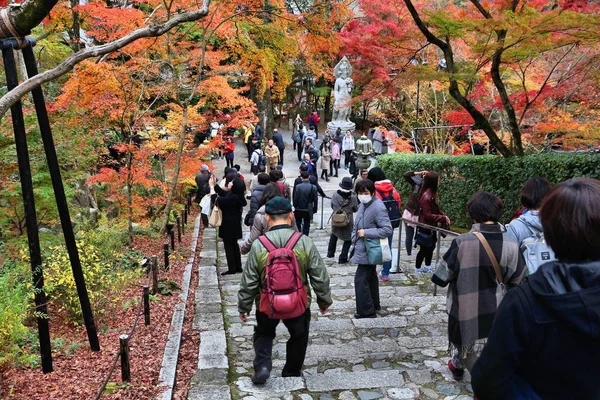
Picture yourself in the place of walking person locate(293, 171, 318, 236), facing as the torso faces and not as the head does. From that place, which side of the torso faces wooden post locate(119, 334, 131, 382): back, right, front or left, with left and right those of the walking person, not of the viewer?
back

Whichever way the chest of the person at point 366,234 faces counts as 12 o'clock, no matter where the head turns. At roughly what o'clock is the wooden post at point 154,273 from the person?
The wooden post is roughly at 2 o'clock from the person.

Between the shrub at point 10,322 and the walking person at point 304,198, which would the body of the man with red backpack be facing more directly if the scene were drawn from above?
the walking person

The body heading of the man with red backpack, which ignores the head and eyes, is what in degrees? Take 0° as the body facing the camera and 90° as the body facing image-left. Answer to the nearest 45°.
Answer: approximately 180°

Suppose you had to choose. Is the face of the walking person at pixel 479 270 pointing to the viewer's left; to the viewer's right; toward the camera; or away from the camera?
away from the camera

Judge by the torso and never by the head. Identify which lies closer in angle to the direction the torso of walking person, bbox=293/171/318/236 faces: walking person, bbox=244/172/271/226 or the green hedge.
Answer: the green hedge

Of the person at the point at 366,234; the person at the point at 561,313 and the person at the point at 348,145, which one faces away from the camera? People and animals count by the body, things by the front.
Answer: the person at the point at 561,313

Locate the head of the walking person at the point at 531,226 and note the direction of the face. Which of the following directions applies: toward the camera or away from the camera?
away from the camera

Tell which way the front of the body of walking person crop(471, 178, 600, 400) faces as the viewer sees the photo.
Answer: away from the camera

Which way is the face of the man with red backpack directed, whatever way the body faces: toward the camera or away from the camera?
away from the camera

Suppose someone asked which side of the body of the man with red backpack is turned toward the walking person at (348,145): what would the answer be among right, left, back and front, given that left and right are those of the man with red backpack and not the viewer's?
front

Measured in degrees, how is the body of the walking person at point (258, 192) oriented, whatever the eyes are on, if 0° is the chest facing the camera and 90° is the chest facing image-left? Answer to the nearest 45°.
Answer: approximately 180°

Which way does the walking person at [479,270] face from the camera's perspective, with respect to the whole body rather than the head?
away from the camera
